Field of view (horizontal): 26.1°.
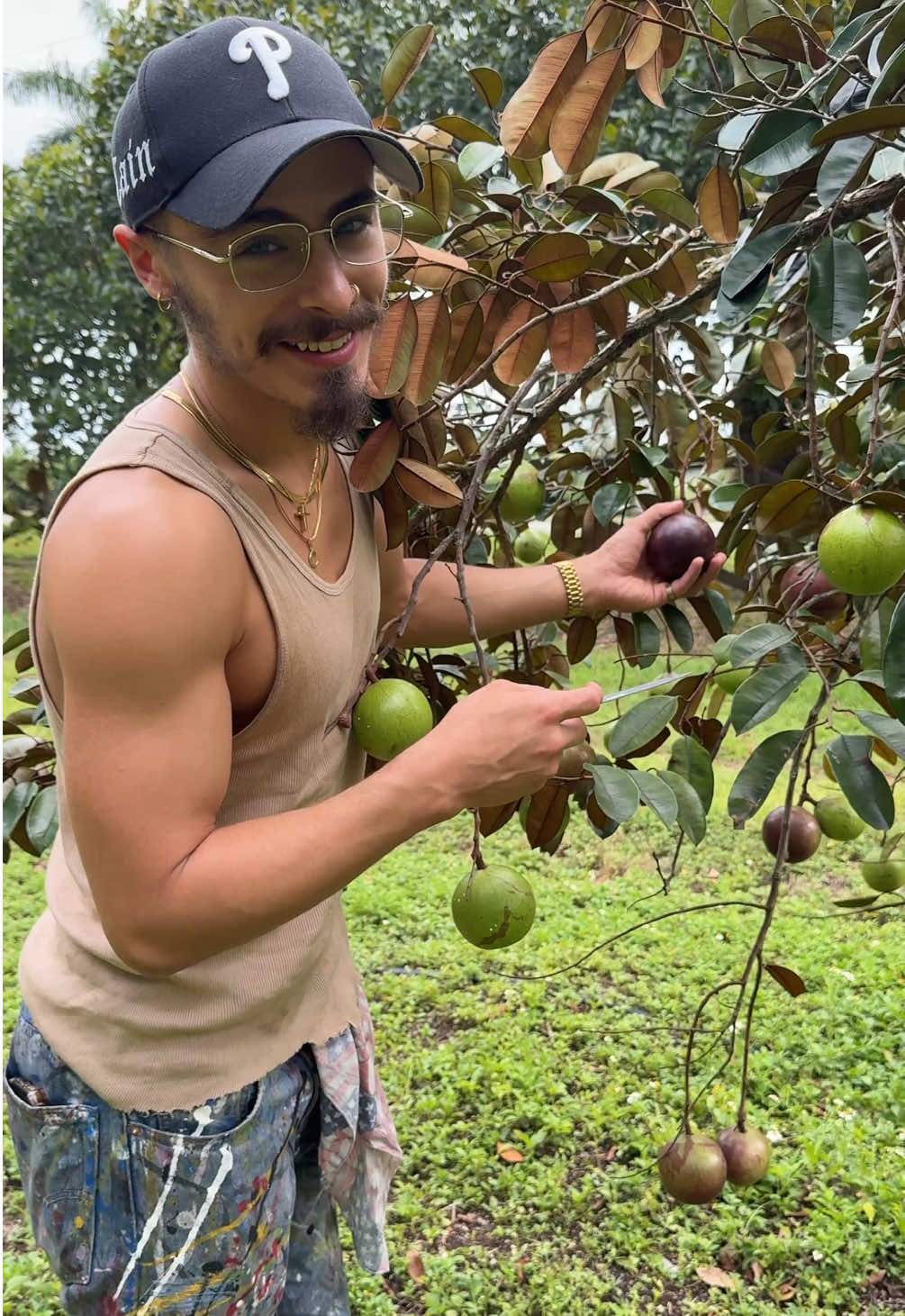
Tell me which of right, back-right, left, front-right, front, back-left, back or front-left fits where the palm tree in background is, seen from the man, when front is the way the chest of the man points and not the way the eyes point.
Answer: back-left

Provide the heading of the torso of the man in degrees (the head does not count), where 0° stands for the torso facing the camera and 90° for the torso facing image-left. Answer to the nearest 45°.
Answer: approximately 315°
